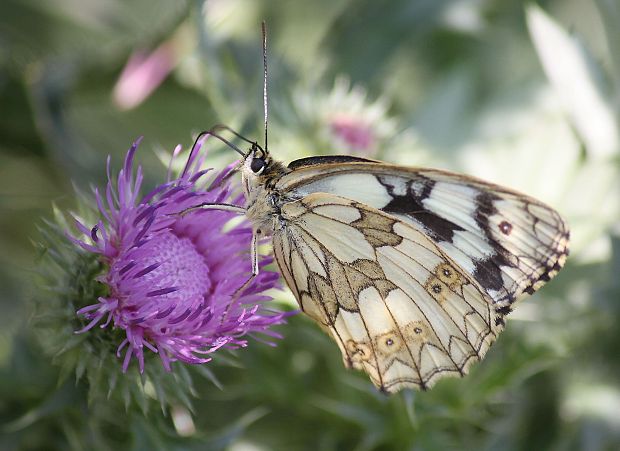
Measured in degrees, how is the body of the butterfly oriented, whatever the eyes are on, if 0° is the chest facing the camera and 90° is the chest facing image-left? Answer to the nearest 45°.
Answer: approximately 90°
